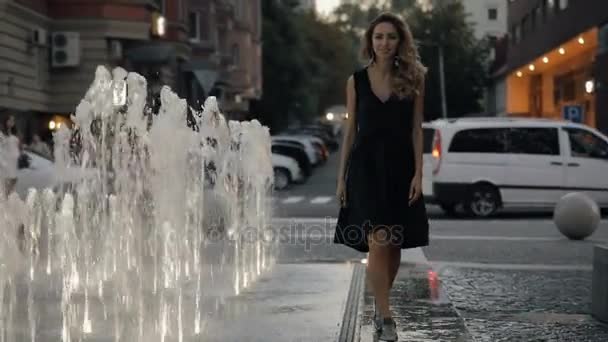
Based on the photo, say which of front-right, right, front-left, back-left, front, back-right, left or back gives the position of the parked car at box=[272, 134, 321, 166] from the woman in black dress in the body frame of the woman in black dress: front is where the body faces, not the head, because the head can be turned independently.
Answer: back

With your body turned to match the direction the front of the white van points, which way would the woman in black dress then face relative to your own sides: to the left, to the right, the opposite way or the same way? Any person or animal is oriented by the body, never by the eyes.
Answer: to the right

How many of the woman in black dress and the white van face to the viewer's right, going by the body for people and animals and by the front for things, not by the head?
1

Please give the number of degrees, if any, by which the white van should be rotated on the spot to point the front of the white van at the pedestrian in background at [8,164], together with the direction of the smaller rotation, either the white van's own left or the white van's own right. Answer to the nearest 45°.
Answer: approximately 135° to the white van's own right

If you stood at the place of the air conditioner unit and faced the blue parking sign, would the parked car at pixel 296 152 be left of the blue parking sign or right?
left

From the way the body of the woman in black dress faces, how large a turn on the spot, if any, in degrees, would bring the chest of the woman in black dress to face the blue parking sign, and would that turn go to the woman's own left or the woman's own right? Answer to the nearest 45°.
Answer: approximately 180°

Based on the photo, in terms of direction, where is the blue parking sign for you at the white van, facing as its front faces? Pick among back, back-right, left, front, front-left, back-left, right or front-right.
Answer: left

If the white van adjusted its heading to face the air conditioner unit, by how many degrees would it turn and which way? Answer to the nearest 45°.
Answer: approximately 135° to its left

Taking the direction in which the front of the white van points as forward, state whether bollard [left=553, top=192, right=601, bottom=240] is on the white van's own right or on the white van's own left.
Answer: on the white van's own right

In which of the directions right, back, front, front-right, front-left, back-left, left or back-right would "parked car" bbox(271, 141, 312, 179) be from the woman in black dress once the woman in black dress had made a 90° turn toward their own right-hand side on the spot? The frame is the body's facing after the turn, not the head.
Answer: right

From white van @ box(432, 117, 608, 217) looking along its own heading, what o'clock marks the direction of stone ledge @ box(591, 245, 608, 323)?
The stone ledge is roughly at 3 o'clock from the white van.

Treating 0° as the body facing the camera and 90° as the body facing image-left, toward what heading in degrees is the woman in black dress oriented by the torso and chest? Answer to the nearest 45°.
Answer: approximately 0°

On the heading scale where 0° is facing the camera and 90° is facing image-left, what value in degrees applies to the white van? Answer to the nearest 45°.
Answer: approximately 270°

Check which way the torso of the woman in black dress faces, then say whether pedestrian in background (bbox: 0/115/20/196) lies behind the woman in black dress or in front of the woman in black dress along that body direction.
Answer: behind
